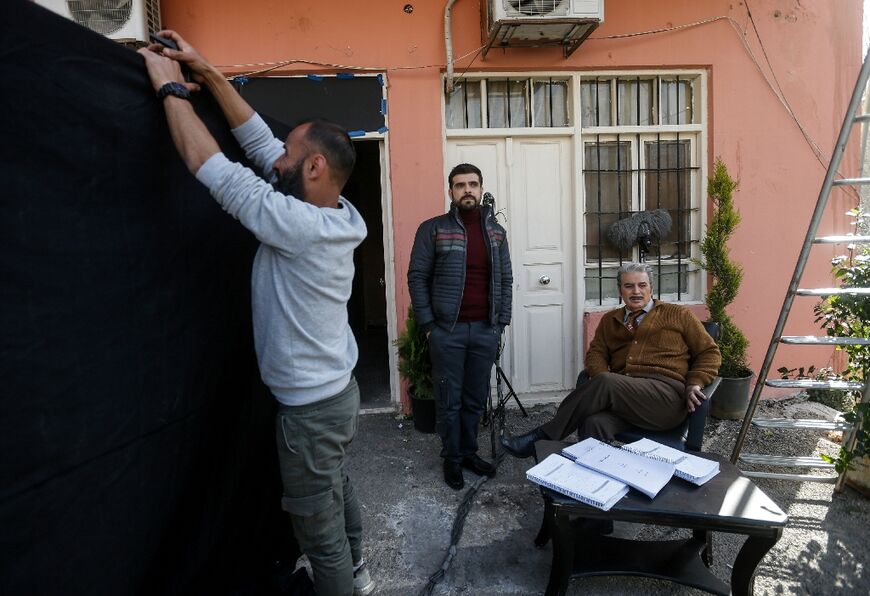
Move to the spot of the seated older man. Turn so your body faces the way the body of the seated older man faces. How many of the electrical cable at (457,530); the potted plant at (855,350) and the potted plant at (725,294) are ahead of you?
1

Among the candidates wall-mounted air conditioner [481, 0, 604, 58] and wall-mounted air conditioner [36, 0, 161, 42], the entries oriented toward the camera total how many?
2

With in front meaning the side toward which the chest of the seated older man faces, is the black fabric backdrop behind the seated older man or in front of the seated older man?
in front

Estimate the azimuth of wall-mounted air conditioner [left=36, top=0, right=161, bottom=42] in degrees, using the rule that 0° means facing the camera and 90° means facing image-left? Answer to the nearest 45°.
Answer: approximately 0°

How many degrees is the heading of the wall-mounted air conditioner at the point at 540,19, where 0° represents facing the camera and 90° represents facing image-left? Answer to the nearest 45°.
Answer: approximately 0°

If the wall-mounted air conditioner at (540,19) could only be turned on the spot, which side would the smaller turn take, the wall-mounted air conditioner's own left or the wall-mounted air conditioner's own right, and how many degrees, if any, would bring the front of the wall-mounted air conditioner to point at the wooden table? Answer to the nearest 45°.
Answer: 0° — it already faces it

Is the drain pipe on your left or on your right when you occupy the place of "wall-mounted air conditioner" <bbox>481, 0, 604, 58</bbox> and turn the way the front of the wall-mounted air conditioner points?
on your right

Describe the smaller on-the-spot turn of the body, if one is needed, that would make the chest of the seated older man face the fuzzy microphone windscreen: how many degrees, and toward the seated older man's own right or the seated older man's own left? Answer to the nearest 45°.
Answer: approximately 135° to the seated older man's own right

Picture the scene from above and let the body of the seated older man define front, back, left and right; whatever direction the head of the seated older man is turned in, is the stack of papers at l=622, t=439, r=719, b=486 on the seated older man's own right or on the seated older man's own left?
on the seated older man's own left

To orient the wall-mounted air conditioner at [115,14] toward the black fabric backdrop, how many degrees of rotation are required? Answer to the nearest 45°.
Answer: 0° — it already faces it

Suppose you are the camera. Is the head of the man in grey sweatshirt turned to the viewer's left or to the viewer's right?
to the viewer's left
